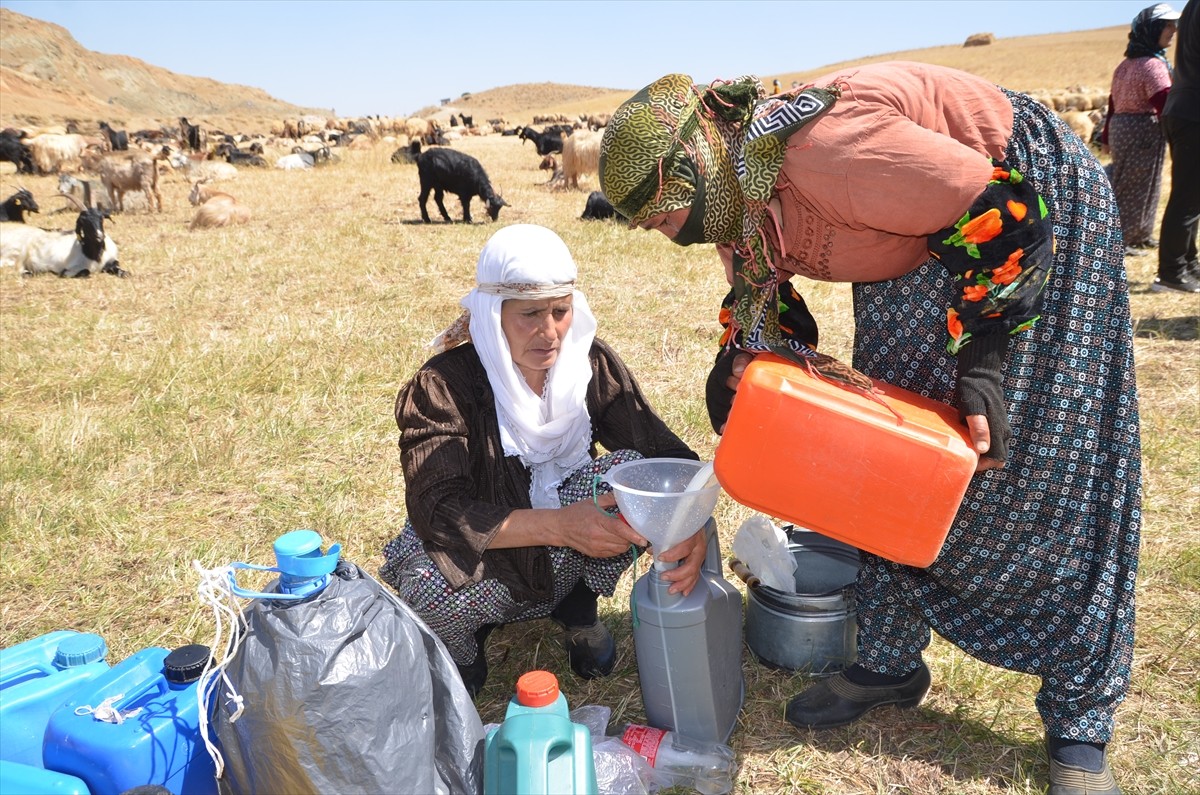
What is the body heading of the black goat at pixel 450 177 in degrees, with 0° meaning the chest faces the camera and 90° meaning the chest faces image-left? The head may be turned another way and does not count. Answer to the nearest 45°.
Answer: approximately 270°

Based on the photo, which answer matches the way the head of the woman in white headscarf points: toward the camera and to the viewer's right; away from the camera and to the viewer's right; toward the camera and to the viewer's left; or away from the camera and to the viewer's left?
toward the camera and to the viewer's right

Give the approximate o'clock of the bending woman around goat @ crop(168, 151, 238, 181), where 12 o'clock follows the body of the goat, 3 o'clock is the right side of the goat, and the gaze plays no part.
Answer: The bending woman is roughly at 9 o'clock from the goat.

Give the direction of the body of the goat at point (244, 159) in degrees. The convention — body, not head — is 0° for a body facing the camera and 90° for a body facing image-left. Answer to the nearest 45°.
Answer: approximately 90°

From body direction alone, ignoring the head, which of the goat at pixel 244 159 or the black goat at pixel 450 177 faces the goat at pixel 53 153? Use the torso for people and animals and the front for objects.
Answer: the goat at pixel 244 159

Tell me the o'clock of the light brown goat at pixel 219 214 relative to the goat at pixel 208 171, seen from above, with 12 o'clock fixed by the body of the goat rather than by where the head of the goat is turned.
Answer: The light brown goat is roughly at 9 o'clock from the goat.

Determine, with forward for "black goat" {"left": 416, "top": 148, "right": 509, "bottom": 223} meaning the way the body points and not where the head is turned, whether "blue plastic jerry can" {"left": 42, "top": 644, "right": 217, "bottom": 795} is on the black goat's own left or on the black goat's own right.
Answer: on the black goat's own right

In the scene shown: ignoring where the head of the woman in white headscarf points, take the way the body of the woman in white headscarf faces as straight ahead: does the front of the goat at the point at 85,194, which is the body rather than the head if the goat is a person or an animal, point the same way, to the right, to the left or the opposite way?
to the left
